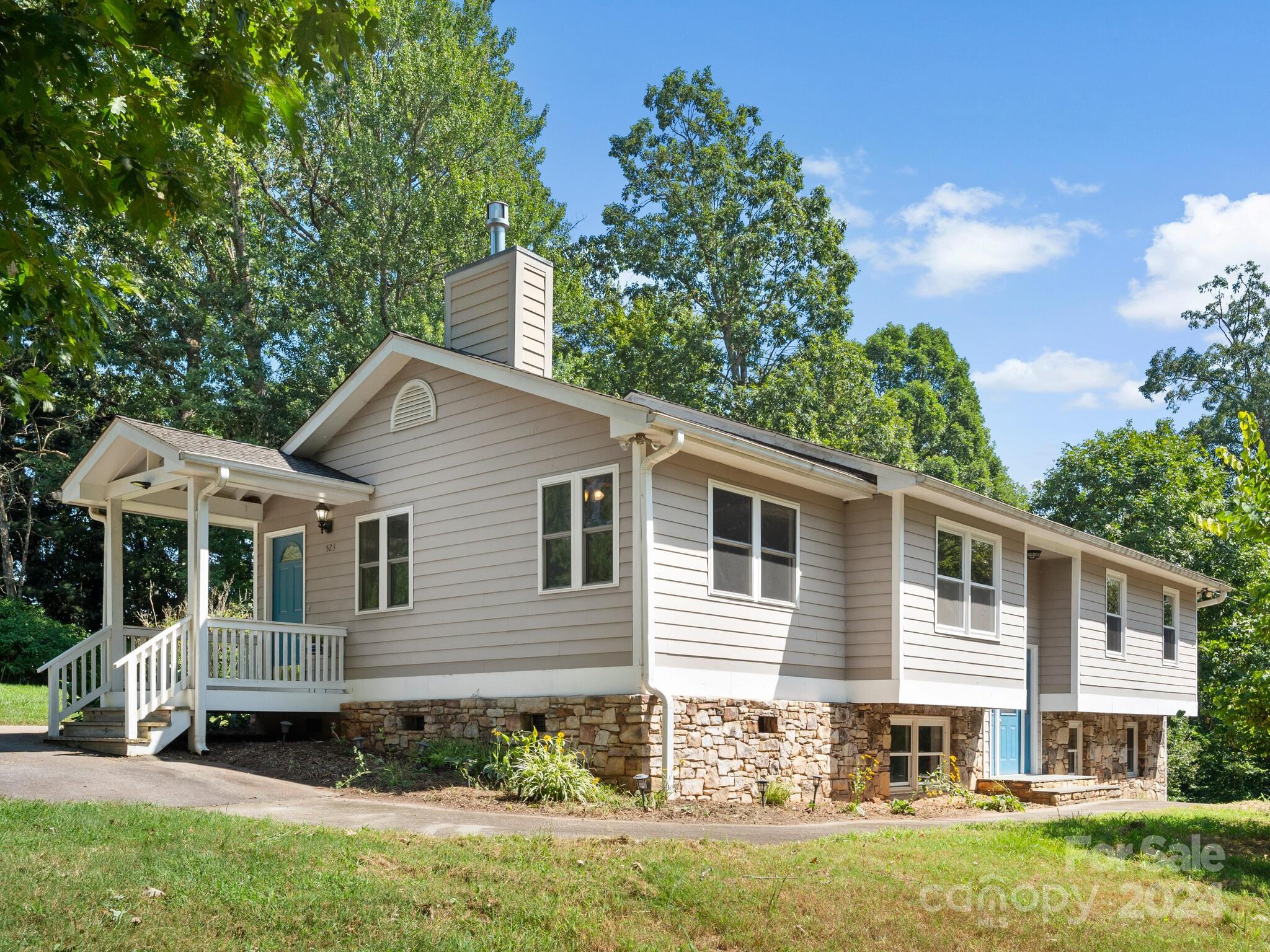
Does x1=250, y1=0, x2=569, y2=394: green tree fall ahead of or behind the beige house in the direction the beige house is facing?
behind

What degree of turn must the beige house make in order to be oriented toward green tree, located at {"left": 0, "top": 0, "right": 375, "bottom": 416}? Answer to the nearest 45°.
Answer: approximately 45° to its right

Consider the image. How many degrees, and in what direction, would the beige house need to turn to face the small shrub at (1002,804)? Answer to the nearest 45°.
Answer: approximately 45° to its left

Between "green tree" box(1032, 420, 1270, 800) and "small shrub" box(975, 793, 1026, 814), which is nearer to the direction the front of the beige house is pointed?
the small shrub

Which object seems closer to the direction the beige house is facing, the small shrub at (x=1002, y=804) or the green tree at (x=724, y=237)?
the small shrub

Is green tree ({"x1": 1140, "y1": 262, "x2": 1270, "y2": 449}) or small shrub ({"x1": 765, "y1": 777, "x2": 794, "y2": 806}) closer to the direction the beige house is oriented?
the small shrub
